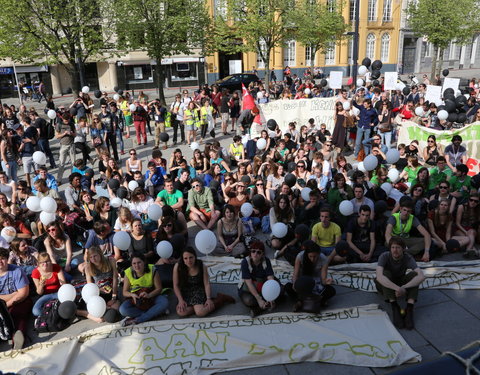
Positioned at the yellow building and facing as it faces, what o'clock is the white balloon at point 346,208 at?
The white balloon is roughly at 12 o'clock from the yellow building.

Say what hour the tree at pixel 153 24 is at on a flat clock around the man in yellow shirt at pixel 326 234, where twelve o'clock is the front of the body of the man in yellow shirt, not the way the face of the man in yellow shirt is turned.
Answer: The tree is roughly at 5 o'clock from the man in yellow shirt.

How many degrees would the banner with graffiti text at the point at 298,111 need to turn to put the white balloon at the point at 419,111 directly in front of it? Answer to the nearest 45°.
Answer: approximately 90° to its left

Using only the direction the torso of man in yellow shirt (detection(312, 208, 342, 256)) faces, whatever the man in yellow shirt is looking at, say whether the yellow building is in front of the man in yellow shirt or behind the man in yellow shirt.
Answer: behind

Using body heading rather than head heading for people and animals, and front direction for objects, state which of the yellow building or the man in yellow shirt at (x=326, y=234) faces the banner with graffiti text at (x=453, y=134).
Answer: the yellow building

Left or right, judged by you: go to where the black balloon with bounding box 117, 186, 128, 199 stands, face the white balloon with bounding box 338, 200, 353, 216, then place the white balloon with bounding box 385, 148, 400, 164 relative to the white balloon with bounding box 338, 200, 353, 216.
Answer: left

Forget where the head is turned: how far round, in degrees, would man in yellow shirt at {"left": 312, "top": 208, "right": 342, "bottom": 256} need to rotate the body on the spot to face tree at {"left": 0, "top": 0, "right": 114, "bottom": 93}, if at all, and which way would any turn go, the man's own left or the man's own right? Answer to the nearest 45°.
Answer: approximately 135° to the man's own right

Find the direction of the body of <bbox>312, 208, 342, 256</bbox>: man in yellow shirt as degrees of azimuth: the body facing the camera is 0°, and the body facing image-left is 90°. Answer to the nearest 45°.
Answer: approximately 0°
